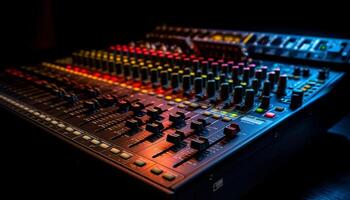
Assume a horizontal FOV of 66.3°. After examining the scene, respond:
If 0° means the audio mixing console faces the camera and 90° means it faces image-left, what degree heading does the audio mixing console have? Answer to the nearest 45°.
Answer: approximately 45°
